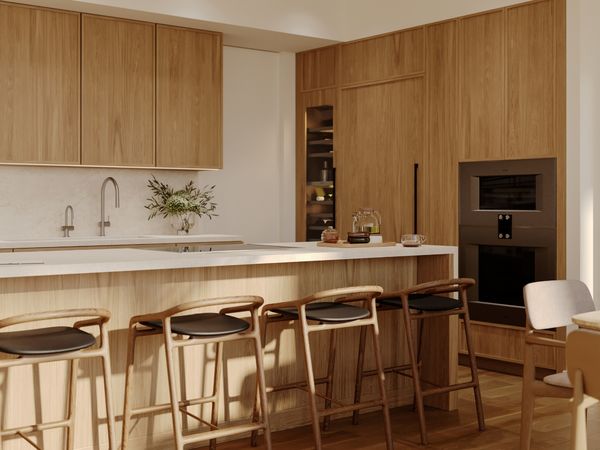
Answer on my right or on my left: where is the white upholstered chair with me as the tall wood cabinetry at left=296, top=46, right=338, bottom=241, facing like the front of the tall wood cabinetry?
on my left

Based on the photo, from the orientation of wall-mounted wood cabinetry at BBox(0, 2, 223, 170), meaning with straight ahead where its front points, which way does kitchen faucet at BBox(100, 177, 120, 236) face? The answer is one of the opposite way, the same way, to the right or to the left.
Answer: the same way

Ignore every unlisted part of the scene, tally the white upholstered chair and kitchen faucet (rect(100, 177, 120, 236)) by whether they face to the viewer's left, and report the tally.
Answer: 0

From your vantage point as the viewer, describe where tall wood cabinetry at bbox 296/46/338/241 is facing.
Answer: facing the viewer and to the left of the viewer

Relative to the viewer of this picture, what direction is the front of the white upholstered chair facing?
facing the viewer and to the right of the viewer

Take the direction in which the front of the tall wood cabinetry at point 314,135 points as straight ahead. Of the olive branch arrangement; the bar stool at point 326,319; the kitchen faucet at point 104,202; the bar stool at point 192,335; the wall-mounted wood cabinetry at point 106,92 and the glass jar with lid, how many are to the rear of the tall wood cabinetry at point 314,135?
0

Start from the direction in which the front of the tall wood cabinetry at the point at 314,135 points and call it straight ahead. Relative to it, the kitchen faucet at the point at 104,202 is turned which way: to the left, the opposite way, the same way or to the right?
to the left

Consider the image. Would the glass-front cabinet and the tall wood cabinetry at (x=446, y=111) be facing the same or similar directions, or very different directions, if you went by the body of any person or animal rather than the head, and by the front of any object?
same or similar directions

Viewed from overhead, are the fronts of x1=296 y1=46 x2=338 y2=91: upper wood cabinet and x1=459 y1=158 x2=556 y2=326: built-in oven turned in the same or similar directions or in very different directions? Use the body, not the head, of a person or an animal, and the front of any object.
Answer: same or similar directions

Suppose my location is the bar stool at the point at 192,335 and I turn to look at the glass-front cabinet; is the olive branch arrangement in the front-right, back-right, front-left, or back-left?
front-left

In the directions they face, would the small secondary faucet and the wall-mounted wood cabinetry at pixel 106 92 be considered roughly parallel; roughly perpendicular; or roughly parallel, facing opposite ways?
roughly parallel

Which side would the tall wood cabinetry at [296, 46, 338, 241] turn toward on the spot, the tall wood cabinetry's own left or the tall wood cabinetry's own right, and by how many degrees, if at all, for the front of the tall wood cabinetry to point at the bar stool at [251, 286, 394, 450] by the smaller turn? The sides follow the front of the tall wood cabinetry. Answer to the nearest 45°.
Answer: approximately 45° to the tall wood cabinetry's own left

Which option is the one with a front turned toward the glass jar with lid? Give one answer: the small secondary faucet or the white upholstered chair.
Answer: the small secondary faucet

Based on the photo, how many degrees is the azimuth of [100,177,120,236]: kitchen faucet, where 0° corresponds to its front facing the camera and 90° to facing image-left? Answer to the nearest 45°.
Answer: approximately 315°

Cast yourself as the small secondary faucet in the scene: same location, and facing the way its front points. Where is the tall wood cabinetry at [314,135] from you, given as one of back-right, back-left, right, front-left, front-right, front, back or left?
front-left

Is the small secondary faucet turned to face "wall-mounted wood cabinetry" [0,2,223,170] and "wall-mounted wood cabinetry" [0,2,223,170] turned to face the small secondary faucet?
no

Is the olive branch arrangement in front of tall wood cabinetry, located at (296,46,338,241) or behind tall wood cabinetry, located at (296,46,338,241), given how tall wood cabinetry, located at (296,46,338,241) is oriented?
in front

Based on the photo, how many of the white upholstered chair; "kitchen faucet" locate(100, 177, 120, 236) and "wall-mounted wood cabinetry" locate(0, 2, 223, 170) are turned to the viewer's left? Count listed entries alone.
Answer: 0

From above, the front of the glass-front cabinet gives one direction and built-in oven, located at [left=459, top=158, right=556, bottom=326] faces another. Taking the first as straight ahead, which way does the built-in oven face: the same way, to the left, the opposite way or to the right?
the same way

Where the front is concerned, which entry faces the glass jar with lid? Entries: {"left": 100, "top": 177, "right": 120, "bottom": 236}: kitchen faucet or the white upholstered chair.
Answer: the kitchen faucet
